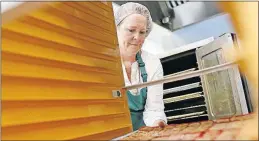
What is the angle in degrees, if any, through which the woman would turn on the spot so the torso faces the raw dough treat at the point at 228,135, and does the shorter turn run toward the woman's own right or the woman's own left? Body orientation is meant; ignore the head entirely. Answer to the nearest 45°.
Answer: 0° — they already face it

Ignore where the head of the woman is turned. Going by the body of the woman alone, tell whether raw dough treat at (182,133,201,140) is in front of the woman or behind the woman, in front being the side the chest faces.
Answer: in front

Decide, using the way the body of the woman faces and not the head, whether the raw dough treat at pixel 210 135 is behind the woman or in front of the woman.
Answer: in front

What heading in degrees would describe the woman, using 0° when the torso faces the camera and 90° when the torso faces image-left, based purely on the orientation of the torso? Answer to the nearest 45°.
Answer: approximately 0°
